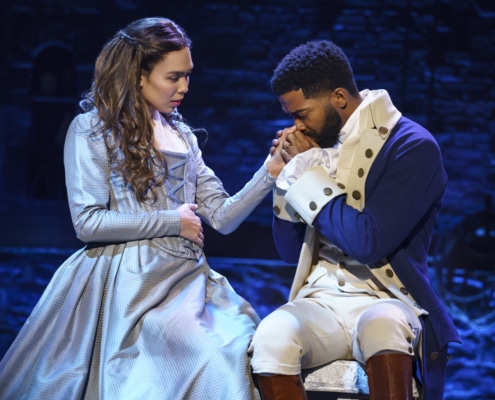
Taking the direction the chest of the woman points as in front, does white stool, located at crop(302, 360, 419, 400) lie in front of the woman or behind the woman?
in front

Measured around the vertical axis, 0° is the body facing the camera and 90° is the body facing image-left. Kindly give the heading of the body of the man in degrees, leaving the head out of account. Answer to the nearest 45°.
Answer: approximately 45°

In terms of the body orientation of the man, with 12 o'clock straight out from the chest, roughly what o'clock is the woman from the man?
The woman is roughly at 1 o'clock from the man.

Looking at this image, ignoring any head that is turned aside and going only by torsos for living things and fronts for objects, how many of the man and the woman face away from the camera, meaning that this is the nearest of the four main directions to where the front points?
0

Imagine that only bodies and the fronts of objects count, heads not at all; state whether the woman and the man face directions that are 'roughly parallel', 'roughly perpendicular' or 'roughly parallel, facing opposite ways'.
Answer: roughly perpendicular

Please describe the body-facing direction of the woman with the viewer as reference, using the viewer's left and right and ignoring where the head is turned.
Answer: facing the viewer and to the right of the viewer

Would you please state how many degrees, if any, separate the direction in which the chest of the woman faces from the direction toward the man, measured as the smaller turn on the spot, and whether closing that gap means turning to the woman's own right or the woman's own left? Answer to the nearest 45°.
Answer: approximately 45° to the woman's own left
